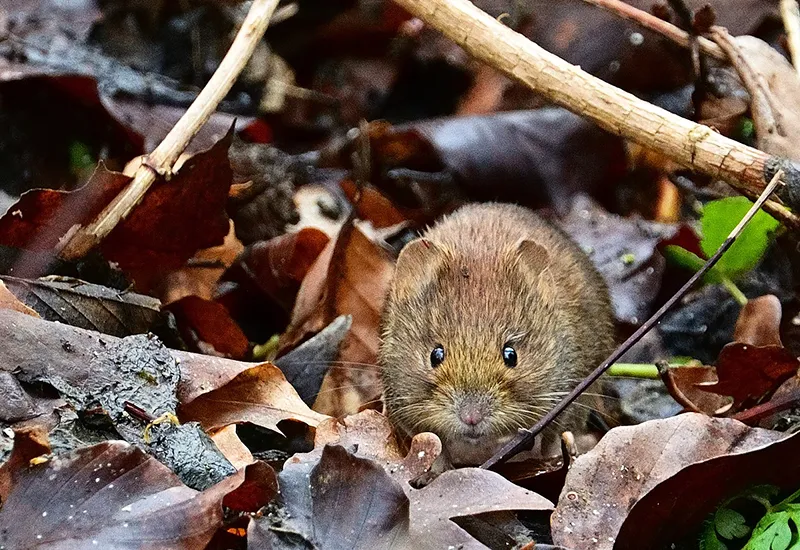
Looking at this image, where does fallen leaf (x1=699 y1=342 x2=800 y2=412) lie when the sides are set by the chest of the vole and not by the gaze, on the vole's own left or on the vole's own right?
on the vole's own left

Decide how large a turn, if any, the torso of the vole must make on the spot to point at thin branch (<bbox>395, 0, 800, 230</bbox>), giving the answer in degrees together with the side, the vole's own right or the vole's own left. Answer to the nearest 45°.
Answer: approximately 135° to the vole's own left

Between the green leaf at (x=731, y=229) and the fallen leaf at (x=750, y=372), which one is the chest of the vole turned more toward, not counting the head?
the fallen leaf

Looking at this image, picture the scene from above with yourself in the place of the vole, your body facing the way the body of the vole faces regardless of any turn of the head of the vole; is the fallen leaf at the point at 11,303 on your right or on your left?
on your right

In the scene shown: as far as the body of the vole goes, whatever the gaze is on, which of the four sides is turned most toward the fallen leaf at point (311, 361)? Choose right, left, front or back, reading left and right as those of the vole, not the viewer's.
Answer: right

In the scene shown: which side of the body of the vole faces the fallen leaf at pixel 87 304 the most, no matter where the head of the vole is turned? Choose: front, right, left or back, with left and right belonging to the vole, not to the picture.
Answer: right

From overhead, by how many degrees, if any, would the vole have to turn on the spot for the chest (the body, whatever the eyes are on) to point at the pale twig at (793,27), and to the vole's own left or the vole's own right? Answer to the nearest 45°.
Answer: approximately 135° to the vole's own left

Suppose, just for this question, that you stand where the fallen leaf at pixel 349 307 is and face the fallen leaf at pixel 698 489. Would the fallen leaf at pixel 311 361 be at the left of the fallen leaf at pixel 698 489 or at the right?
right

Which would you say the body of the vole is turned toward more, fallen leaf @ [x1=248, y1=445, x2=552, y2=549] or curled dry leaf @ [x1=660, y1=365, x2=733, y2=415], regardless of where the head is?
the fallen leaf

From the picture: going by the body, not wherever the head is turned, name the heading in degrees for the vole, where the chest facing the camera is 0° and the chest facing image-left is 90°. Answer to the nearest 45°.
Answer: approximately 0°

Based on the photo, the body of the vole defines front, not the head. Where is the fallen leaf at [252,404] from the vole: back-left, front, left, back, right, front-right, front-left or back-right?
front-right
